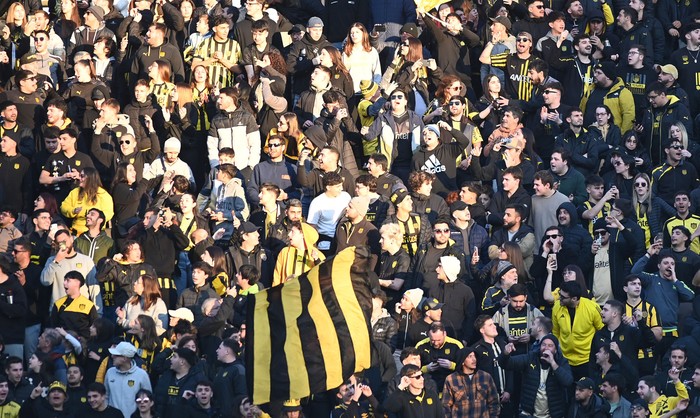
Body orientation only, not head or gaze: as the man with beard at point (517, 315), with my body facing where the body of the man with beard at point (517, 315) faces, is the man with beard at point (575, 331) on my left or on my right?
on my left

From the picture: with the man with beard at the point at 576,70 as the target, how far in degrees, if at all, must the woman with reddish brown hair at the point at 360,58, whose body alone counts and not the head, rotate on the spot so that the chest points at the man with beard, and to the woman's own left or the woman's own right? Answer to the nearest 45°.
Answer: approximately 135° to the woman's own left

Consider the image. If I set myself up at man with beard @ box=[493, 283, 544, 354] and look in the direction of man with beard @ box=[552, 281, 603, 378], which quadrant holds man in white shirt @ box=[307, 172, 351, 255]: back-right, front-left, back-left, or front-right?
back-left

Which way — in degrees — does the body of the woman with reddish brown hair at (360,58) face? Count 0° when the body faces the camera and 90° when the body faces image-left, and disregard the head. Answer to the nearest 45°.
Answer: approximately 45°

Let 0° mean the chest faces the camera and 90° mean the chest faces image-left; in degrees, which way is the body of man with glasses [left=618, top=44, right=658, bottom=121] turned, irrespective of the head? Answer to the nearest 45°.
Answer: approximately 45°

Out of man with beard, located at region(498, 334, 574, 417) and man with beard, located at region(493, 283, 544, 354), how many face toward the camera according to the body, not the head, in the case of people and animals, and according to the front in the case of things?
2

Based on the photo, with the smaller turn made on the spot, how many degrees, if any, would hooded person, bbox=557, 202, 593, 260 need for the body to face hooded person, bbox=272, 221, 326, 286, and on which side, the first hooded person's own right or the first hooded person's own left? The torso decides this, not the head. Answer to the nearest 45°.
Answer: approximately 45° to the first hooded person's own right

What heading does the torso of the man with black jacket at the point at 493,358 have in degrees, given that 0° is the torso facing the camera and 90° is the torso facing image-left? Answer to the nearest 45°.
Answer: approximately 315°
